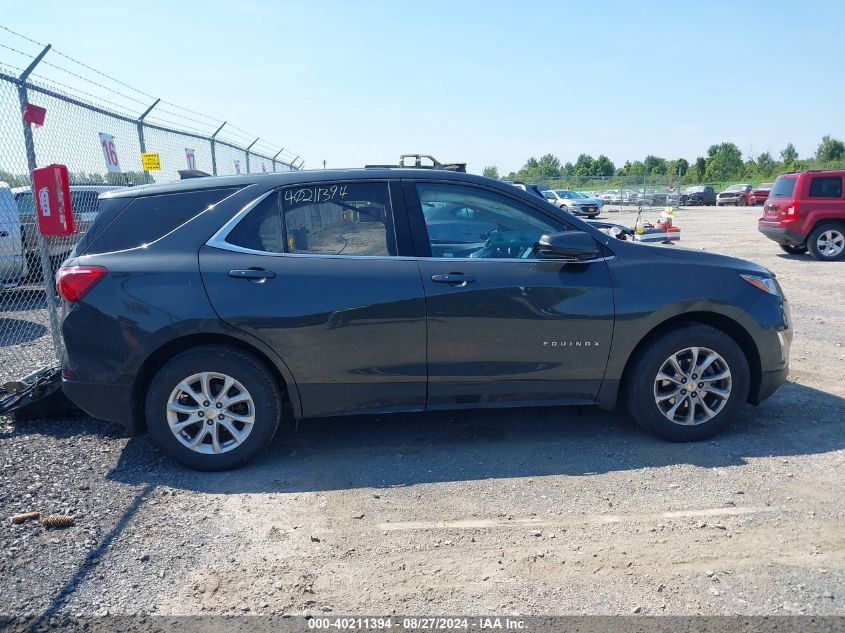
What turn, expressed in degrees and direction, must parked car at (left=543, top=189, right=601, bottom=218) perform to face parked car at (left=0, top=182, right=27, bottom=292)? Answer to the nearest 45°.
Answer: approximately 45° to its right

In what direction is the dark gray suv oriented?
to the viewer's right

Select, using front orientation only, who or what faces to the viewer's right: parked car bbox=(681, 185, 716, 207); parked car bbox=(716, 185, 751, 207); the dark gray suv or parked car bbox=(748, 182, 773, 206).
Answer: the dark gray suv

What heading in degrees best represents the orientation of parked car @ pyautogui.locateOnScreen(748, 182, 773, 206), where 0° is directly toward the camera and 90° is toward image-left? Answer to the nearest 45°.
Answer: approximately 45°

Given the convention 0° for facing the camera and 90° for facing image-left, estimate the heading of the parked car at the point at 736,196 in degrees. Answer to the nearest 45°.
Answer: approximately 45°

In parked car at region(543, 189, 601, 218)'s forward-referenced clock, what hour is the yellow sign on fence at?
The yellow sign on fence is roughly at 2 o'clock from the parked car.

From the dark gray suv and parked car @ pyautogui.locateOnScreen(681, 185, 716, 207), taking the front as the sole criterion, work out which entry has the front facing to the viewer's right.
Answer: the dark gray suv

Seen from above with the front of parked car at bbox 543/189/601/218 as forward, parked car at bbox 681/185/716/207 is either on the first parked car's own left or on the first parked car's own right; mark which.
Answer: on the first parked car's own left

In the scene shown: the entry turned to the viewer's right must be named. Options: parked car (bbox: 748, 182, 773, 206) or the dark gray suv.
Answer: the dark gray suv
